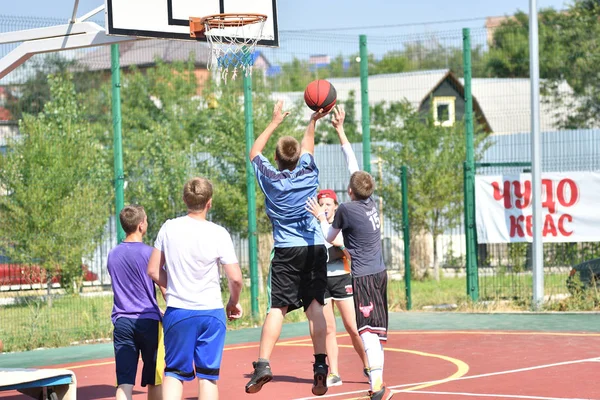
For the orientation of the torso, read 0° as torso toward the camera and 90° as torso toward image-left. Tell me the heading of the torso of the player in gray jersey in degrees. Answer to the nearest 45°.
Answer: approximately 135°

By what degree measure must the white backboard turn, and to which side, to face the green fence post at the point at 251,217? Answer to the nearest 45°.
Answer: approximately 135° to its left

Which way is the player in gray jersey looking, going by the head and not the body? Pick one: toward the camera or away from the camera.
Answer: away from the camera

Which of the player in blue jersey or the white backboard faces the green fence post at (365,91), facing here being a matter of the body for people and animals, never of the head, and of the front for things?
the player in blue jersey

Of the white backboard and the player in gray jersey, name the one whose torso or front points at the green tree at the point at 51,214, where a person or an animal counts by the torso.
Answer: the player in gray jersey

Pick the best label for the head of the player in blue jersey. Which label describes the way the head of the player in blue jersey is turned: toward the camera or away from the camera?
away from the camera

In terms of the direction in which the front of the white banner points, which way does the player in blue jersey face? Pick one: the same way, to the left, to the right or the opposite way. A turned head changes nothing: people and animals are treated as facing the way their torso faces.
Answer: the opposite way

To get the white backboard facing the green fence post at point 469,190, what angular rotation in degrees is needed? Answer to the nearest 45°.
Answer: approximately 90° to its left

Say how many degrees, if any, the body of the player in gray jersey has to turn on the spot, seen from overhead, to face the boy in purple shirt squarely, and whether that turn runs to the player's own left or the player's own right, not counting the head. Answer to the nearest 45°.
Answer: approximately 90° to the player's own left

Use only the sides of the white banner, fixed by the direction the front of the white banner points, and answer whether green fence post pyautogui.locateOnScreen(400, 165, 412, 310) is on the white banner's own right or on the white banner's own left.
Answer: on the white banner's own right

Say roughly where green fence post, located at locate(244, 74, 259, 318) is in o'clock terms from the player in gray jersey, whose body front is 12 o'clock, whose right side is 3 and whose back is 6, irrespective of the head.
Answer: The green fence post is roughly at 1 o'clock from the player in gray jersey.

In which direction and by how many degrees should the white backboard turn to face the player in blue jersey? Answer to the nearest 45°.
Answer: approximately 45° to its right

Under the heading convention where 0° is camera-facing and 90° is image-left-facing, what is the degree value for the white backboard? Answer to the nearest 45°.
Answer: approximately 315°

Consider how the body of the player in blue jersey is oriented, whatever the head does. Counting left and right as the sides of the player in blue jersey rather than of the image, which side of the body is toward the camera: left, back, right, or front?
back
